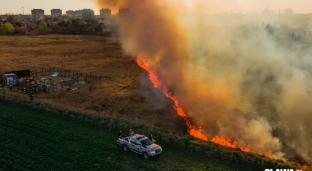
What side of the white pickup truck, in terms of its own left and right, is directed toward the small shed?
back

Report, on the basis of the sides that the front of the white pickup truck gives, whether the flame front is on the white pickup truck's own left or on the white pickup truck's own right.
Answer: on the white pickup truck's own left

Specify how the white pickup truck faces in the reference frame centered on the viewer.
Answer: facing the viewer and to the right of the viewer
